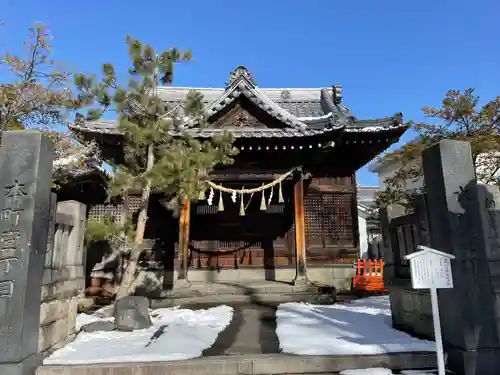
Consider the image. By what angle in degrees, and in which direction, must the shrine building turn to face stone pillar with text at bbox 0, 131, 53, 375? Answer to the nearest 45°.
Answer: approximately 45° to its right

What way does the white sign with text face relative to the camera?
toward the camera

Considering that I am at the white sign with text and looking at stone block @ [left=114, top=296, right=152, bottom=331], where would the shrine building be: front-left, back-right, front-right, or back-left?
front-right

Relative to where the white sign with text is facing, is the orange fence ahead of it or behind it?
behind

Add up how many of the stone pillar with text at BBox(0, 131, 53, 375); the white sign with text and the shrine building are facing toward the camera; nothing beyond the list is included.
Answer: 3

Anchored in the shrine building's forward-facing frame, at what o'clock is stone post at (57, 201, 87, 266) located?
The stone post is roughly at 1 o'clock from the shrine building.

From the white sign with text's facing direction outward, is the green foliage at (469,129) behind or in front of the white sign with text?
behind

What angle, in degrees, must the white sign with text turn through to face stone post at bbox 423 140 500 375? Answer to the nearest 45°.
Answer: approximately 135° to its left

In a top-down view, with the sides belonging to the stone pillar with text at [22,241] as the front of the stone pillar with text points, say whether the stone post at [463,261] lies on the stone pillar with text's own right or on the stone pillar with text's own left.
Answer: on the stone pillar with text's own left

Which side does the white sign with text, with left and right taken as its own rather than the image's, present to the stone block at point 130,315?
right

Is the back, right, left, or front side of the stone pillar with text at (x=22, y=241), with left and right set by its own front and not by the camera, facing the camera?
front

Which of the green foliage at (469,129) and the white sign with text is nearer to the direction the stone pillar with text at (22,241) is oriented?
the white sign with text

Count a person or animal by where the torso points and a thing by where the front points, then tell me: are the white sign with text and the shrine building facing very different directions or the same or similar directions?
same or similar directions

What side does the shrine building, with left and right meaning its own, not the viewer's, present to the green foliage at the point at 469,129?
left

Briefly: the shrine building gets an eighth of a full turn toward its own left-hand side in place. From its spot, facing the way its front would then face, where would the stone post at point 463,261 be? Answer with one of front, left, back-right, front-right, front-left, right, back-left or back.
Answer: front-right
